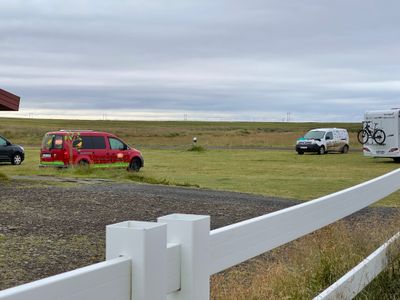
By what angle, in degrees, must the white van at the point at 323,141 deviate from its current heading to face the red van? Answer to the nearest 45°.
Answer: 0° — it already faces it

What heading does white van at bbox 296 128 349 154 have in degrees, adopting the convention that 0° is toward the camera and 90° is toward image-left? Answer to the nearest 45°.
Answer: approximately 45°

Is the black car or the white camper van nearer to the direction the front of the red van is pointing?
the white camper van

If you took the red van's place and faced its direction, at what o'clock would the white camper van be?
The white camper van is roughly at 1 o'clock from the red van.

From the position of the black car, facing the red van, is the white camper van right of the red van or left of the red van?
left

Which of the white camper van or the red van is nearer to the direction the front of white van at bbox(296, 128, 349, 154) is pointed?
the red van

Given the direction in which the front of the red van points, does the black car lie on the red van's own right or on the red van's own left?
on the red van's own left

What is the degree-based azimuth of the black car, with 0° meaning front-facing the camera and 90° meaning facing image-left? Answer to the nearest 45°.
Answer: approximately 270°

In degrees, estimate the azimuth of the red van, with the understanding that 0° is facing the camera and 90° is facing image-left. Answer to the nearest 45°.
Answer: approximately 225°

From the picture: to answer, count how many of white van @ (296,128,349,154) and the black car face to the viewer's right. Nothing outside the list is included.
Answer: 1

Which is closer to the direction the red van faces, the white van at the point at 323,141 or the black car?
the white van
